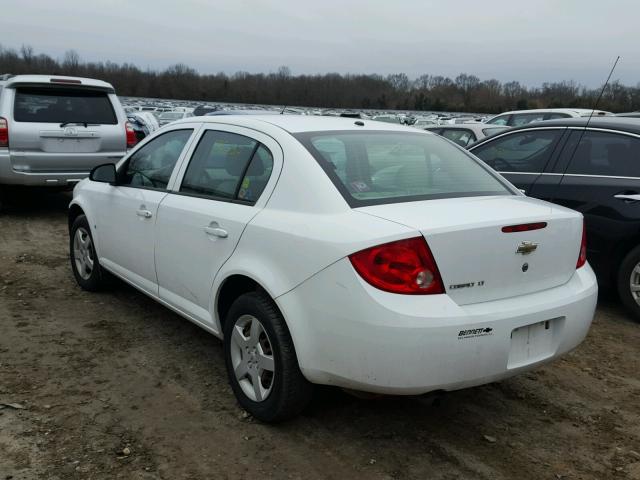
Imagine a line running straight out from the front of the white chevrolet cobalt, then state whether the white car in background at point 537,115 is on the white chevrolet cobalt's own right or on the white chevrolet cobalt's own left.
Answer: on the white chevrolet cobalt's own right

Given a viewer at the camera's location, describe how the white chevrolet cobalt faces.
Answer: facing away from the viewer and to the left of the viewer

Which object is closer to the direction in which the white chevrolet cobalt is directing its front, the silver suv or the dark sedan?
the silver suv

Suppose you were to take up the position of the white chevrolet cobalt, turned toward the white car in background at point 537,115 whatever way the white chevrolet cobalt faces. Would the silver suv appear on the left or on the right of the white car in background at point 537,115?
left

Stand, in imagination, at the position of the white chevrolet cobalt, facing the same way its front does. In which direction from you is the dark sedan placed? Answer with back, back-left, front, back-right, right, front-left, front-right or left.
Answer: right
